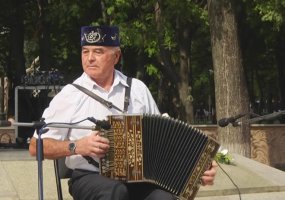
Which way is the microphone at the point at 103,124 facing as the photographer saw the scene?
facing to the right of the viewer

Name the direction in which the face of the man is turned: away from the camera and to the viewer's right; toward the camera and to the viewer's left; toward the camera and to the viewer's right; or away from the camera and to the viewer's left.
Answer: toward the camera and to the viewer's left

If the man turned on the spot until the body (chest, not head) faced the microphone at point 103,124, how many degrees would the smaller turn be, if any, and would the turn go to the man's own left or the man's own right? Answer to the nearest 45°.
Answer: approximately 45° to the man's own right

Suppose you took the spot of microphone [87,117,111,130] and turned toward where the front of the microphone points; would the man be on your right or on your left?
on your left

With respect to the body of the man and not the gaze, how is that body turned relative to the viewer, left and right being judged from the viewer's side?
facing the viewer and to the right of the viewer

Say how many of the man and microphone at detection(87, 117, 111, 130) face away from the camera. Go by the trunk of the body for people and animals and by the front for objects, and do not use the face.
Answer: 0
